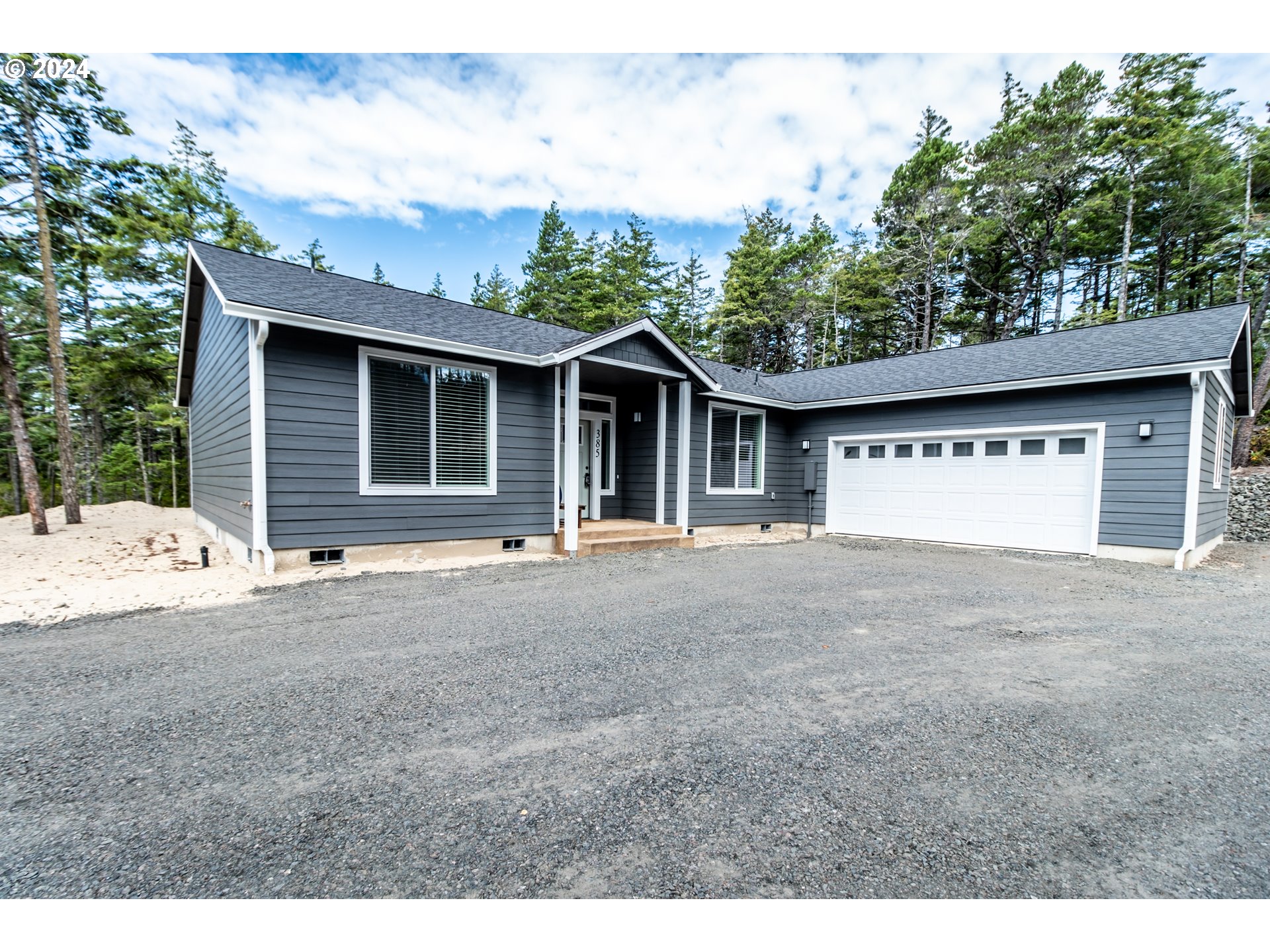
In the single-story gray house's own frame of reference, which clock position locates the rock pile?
The rock pile is roughly at 10 o'clock from the single-story gray house.

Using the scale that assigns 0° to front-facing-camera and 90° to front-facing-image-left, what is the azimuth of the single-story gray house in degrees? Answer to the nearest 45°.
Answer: approximately 315°
